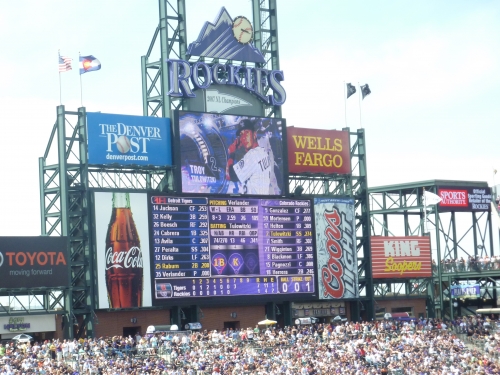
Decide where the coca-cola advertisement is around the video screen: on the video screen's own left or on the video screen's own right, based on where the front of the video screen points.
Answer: on the video screen's own right

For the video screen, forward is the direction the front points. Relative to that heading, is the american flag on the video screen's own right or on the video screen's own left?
on the video screen's own right

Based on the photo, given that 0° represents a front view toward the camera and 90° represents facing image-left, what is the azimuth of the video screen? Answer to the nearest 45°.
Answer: approximately 315°

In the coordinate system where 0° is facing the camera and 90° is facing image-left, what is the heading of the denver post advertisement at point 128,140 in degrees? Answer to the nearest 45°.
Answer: approximately 315°

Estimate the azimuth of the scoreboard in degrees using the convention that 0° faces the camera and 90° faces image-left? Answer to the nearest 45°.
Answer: approximately 315°

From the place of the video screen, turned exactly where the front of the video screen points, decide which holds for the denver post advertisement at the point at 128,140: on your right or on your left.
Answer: on your right

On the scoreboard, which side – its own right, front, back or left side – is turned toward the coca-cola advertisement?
right
